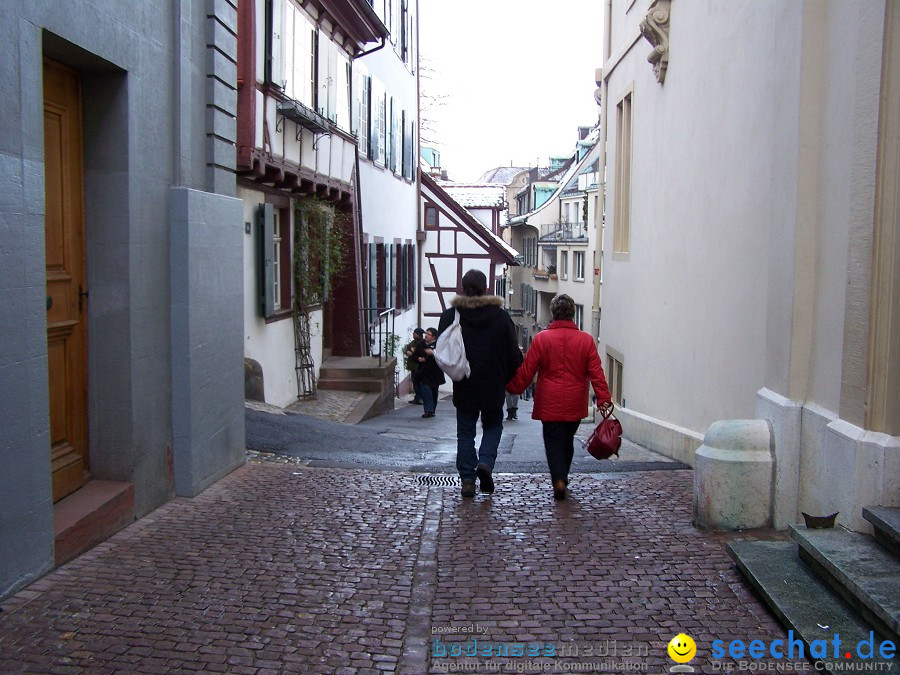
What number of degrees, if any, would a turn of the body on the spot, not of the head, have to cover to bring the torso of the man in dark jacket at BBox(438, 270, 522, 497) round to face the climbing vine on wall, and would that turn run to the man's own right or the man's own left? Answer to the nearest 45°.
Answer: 0° — they already face it

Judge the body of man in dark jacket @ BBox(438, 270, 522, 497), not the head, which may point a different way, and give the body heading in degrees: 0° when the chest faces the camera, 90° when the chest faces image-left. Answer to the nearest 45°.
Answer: approximately 180°

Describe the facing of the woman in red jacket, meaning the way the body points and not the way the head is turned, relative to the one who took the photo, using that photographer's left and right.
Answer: facing away from the viewer

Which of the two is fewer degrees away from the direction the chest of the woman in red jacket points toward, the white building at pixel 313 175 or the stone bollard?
the white building

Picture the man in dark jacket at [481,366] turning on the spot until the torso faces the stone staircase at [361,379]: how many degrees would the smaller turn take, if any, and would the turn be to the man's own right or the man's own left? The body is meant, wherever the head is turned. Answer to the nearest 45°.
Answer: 0° — they already face it

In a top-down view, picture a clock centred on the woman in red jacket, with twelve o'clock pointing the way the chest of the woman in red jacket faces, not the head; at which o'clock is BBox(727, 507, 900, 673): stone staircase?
The stone staircase is roughly at 5 o'clock from the woman in red jacket.

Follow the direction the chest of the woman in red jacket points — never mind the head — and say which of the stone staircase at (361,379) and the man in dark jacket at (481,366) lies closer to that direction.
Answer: the stone staircase

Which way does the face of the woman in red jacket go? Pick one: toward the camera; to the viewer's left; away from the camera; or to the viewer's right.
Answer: away from the camera

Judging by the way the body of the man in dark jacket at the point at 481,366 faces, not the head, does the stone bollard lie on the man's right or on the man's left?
on the man's right

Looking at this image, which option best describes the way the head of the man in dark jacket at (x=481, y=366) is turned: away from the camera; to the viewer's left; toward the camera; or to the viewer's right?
away from the camera

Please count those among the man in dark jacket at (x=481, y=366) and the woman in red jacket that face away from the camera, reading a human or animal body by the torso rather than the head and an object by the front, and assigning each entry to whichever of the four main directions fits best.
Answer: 2
